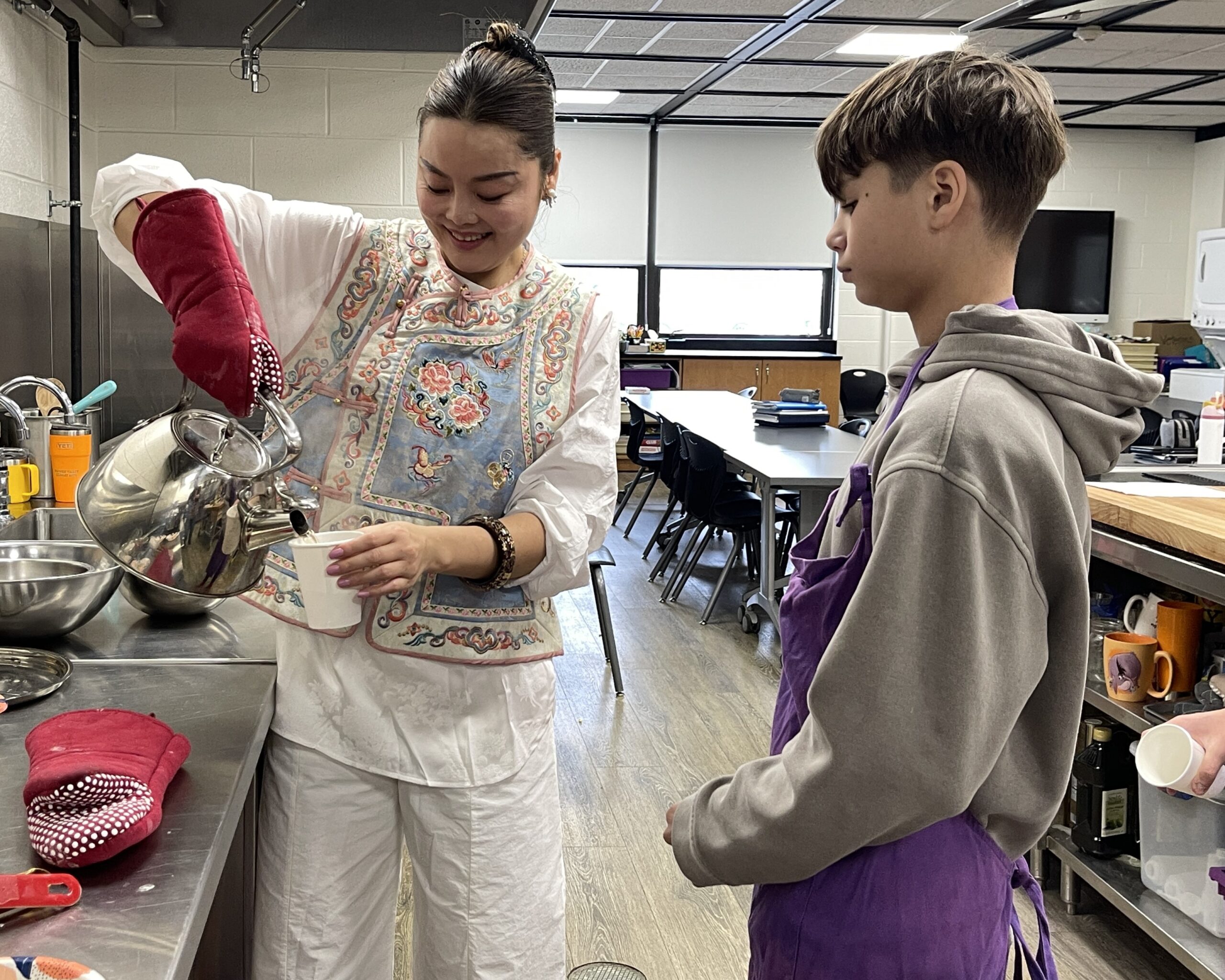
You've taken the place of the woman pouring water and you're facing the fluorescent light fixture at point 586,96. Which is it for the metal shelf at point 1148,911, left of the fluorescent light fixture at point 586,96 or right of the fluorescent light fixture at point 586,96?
right

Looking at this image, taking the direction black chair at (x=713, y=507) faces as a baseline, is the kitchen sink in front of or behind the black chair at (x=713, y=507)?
behind

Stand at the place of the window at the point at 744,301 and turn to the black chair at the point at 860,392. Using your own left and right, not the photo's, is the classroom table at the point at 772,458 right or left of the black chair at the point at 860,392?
right

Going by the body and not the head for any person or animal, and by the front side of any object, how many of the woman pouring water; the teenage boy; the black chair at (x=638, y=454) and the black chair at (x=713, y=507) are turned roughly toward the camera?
1

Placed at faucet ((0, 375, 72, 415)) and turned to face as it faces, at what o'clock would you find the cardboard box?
The cardboard box is roughly at 11 o'clock from the faucet.

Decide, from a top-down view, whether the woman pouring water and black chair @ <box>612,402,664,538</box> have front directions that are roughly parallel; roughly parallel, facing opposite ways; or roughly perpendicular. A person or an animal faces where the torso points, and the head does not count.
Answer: roughly perpendicular

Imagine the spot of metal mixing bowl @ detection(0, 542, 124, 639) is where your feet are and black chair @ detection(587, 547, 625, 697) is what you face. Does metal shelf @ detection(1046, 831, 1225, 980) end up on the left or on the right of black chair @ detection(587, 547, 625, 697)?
right

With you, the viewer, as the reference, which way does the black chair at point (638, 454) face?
facing to the right of the viewer

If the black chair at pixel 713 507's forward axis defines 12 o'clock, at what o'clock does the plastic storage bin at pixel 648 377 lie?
The plastic storage bin is roughly at 10 o'clock from the black chair.

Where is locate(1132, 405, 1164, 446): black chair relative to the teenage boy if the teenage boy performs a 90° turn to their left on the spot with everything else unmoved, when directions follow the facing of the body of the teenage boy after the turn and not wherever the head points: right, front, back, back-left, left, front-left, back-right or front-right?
back

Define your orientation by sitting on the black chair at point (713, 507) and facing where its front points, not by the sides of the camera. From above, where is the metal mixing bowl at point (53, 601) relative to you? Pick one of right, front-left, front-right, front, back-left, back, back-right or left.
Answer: back-right

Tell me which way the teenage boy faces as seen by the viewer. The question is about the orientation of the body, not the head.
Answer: to the viewer's left

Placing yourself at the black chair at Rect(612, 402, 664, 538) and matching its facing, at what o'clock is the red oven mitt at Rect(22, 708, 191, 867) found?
The red oven mitt is roughly at 3 o'clock from the black chair.

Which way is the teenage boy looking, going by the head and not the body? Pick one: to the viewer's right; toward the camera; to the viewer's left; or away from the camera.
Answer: to the viewer's left

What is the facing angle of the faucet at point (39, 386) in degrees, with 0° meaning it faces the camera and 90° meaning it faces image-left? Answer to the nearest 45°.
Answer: approximately 270°

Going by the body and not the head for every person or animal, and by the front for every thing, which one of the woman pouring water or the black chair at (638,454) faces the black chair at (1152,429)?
the black chair at (638,454)

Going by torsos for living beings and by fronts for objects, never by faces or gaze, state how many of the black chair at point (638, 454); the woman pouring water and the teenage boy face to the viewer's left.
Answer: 1
